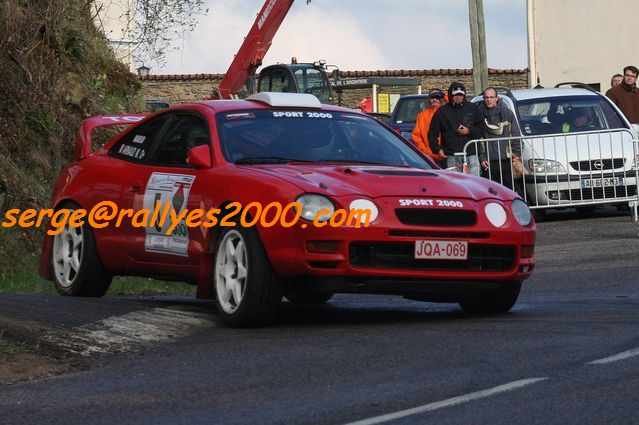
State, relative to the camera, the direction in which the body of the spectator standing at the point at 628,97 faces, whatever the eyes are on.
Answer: toward the camera

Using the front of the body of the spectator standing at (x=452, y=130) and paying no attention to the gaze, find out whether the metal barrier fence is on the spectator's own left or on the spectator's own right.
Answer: on the spectator's own left

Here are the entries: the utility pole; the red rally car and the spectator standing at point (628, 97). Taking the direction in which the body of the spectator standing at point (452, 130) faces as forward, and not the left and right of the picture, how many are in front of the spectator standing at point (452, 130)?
1

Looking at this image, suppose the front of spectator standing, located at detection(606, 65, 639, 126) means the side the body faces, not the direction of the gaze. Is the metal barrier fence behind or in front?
in front

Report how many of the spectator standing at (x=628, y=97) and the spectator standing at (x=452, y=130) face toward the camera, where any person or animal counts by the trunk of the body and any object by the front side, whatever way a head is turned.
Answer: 2

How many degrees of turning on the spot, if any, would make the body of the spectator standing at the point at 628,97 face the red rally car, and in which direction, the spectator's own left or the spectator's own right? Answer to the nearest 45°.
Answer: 0° — they already face it

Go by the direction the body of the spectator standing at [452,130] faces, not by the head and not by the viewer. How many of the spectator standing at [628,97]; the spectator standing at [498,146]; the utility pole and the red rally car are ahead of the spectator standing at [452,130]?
1

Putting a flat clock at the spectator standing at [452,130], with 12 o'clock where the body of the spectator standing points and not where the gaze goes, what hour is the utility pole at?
The utility pole is roughly at 6 o'clock from the spectator standing.

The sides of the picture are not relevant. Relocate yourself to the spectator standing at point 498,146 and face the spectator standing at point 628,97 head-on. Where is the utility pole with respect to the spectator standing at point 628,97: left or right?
left

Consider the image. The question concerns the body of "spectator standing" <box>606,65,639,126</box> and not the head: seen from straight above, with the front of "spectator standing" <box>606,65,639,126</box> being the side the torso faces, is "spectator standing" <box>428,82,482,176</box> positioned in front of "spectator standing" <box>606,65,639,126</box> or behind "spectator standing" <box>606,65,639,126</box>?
in front

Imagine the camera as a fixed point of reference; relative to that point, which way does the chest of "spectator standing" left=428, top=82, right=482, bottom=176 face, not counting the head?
toward the camera

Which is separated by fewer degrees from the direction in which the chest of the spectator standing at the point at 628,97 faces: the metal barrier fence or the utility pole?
the metal barrier fence

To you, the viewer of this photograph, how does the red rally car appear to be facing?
facing the viewer and to the right of the viewer
